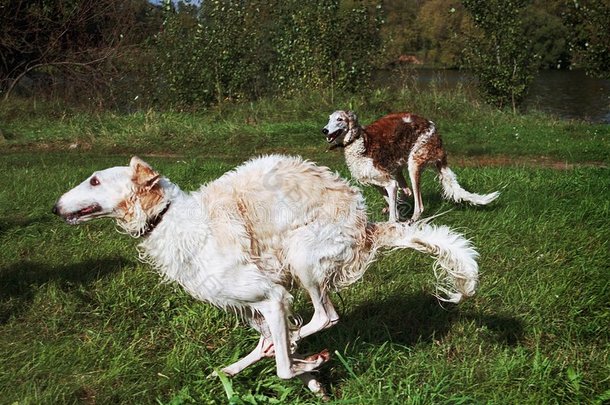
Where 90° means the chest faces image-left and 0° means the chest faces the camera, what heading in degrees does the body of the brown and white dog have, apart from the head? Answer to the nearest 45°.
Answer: approximately 90°

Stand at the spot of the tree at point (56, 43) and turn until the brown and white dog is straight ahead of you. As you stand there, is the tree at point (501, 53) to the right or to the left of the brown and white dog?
left

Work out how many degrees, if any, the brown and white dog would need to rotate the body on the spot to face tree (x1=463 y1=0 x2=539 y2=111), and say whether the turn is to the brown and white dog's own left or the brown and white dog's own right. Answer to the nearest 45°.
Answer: approximately 90° to the brown and white dog's own right

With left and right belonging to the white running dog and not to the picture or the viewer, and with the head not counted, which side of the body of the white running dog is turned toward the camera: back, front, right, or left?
left

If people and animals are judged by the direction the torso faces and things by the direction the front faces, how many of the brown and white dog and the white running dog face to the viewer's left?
2

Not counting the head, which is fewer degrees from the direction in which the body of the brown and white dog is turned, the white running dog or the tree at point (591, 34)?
the white running dog

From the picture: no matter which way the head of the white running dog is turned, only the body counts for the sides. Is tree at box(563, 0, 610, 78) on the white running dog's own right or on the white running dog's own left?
on the white running dog's own right
